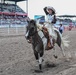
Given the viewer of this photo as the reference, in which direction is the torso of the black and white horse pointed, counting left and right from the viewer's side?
facing the viewer and to the left of the viewer
